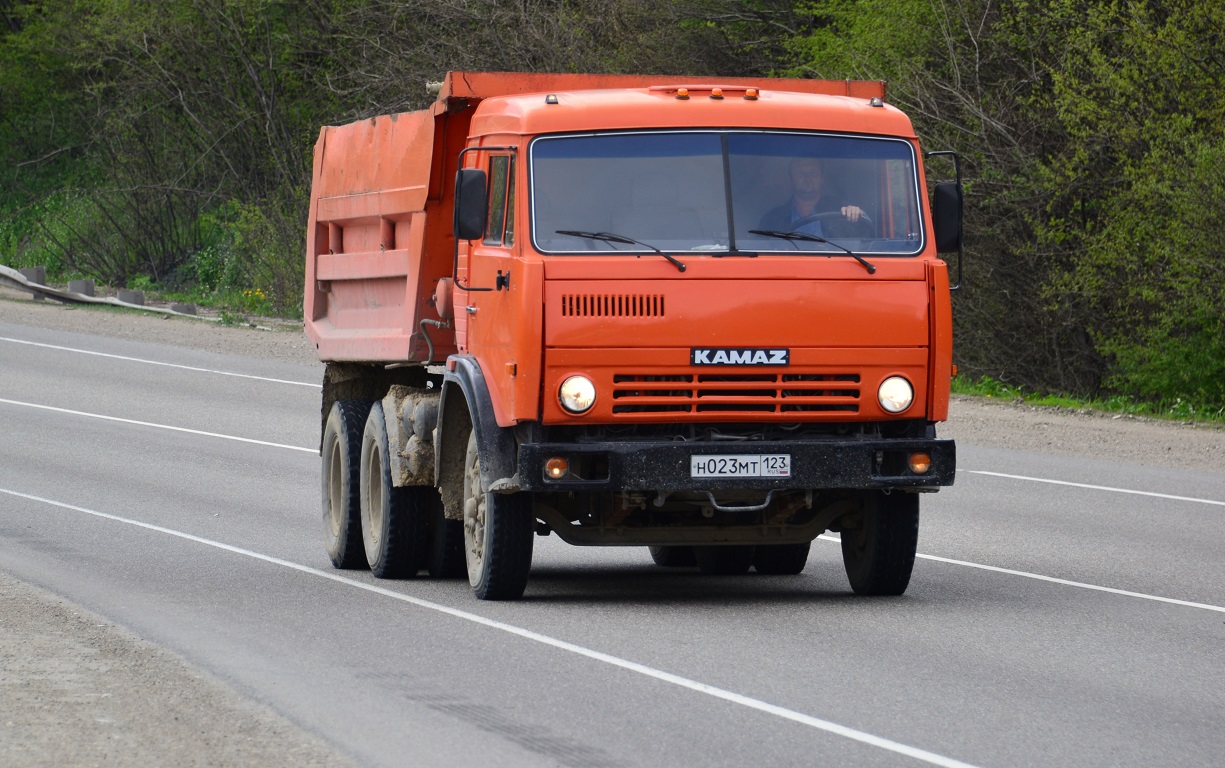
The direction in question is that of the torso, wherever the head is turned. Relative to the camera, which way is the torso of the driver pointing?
toward the camera

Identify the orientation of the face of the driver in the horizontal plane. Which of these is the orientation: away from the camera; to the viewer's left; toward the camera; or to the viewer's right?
toward the camera
